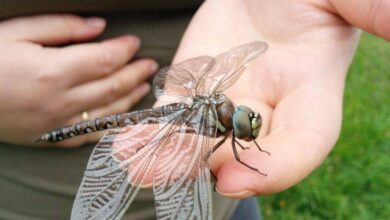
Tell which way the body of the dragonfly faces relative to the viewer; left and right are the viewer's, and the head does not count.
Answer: facing to the right of the viewer
